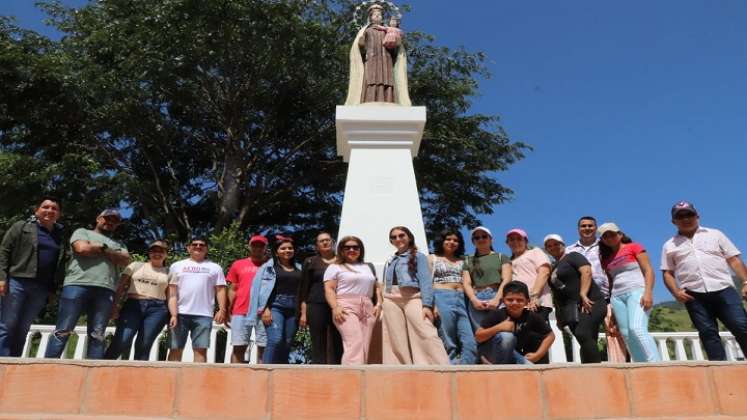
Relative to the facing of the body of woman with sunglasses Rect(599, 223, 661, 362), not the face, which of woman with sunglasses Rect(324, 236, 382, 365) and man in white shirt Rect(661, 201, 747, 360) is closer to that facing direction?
the woman with sunglasses

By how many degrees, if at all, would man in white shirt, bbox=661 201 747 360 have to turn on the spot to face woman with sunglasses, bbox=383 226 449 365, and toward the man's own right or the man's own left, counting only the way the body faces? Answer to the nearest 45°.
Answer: approximately 45° to the man's own right

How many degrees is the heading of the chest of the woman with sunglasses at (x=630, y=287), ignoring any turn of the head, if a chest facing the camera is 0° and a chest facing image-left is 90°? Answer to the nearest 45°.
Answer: approximately 45°

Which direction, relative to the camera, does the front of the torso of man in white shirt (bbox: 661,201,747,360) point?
toward the camera

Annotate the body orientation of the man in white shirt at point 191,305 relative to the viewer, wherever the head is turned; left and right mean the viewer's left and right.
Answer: facing the viewer

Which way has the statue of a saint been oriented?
toward the camera

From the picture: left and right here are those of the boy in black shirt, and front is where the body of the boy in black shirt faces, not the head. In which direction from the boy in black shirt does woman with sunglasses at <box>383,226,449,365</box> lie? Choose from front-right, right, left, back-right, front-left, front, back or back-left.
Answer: right

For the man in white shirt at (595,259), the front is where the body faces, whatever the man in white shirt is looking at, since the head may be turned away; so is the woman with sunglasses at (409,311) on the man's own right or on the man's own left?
on the man's own right

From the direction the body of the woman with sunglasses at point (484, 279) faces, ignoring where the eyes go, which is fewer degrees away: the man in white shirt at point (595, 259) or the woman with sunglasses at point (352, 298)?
the woman with sunglasses
